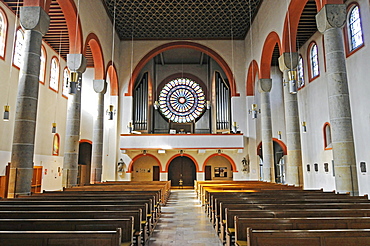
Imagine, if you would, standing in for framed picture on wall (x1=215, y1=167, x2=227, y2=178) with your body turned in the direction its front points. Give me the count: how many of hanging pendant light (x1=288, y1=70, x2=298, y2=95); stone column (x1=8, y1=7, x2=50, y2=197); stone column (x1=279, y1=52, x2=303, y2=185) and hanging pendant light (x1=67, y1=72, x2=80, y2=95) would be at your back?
0

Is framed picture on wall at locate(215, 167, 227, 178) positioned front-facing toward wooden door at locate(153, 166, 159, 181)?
no

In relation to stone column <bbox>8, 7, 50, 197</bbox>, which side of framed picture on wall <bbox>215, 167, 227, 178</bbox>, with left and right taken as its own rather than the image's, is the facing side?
front

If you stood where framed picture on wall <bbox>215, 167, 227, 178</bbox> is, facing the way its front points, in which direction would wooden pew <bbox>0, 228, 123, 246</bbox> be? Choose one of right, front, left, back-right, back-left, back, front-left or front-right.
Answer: front

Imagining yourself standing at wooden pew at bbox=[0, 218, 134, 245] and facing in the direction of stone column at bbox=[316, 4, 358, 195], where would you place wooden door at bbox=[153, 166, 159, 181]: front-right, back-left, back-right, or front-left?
front-left

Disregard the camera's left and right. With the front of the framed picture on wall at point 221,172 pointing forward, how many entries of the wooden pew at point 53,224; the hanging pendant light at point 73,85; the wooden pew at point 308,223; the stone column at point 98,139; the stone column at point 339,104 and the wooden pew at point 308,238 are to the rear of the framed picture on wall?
0

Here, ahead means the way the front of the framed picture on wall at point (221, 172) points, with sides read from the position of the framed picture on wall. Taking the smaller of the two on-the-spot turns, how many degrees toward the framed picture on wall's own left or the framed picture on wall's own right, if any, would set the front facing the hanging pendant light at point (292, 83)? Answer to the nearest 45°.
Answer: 0° — it already faces it

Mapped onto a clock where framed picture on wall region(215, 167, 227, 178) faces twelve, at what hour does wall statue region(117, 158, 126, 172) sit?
The wall statue is roughly at 2 o'clock from the framed picture on wall.

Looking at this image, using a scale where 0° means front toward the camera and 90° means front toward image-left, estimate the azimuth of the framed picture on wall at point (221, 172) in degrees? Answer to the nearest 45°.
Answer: approximately 0°

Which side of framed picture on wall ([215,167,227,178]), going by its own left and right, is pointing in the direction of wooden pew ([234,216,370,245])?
front

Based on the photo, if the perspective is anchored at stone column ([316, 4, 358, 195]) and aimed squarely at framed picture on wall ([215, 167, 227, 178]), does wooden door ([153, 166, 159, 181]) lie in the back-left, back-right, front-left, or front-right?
front-left

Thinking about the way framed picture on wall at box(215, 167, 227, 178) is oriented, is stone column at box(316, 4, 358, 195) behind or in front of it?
in front
